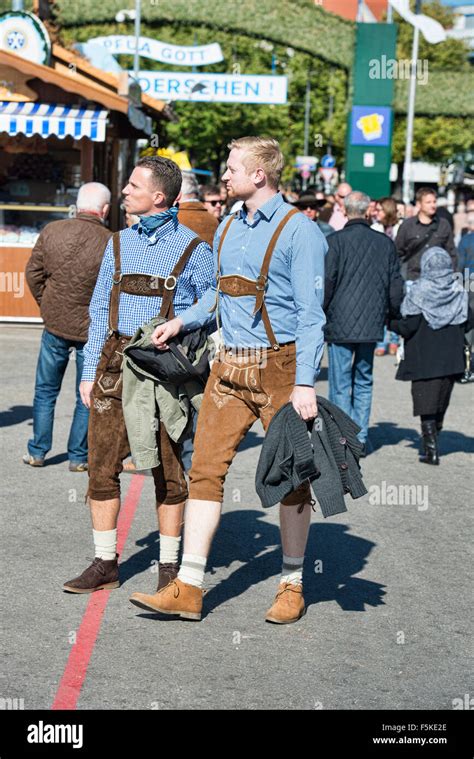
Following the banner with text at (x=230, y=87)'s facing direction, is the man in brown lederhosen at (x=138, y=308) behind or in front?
in front

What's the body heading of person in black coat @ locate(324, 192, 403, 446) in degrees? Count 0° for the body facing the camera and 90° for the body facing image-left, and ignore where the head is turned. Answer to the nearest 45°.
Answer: approximately 180°

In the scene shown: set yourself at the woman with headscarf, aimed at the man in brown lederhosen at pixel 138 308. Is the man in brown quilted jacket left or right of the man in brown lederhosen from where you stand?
right

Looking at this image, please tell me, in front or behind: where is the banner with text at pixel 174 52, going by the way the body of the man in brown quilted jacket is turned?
in front

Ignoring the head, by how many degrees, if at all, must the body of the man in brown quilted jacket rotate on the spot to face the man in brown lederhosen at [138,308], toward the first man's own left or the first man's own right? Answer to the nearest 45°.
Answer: approximately 180°

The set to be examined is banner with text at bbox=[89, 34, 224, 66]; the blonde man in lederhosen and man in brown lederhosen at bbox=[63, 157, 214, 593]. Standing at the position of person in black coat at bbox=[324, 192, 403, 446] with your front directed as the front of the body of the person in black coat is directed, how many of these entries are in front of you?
1

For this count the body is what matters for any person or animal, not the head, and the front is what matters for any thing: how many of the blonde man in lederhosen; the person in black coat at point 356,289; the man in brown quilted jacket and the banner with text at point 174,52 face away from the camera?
2

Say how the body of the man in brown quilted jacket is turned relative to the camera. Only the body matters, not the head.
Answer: away from the camera

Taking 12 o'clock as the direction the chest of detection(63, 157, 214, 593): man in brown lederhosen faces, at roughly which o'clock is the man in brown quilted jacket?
The man in brown quilted jacket is roughly at 4 o'clock from the man in brown lederhosen.

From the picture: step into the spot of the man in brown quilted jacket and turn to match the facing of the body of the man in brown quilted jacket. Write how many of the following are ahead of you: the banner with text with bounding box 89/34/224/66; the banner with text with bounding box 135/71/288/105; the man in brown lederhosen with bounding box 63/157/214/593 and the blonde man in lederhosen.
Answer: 2

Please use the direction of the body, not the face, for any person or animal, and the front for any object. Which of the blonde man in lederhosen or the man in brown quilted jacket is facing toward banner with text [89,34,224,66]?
the man in brown quilted jacket

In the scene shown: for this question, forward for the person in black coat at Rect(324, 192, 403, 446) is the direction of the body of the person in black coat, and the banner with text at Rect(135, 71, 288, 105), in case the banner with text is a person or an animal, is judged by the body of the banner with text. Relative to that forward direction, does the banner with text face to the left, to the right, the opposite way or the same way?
the opposite way
